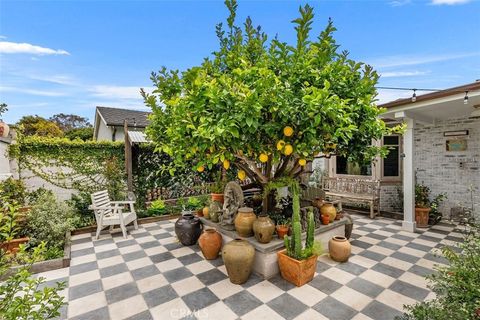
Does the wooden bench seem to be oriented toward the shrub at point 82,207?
yes

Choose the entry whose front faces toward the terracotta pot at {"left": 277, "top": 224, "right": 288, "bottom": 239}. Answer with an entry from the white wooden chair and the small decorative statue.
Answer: the white wooden chair

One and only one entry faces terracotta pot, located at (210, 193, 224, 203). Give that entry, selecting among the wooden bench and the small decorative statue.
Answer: the wooden bench

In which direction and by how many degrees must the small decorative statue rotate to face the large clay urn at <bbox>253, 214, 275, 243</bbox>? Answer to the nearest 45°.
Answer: approximately 90° to its left

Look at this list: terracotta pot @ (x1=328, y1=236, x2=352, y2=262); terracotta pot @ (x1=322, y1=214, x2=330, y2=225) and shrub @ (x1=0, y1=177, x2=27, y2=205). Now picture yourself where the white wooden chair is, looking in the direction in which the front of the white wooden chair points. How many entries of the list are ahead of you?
2

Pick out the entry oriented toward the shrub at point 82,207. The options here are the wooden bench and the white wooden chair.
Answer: the wooden bench

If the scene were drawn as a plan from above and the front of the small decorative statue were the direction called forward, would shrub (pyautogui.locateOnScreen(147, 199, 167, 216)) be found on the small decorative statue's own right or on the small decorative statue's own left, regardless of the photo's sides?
on the small decorative statue's own right

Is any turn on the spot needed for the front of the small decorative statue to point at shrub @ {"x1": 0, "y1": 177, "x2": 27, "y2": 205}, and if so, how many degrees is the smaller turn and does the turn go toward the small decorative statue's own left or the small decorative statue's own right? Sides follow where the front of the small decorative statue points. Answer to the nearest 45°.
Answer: approximately 45° to the small decorative statue's own right

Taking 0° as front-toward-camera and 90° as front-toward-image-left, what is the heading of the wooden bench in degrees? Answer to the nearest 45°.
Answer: approximately 45°

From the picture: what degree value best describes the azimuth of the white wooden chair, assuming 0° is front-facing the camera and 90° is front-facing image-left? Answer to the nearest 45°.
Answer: approximately 315°

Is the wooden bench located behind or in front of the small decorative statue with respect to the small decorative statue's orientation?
behind

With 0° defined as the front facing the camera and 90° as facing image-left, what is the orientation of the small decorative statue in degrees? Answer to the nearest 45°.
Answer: approximately 45°
